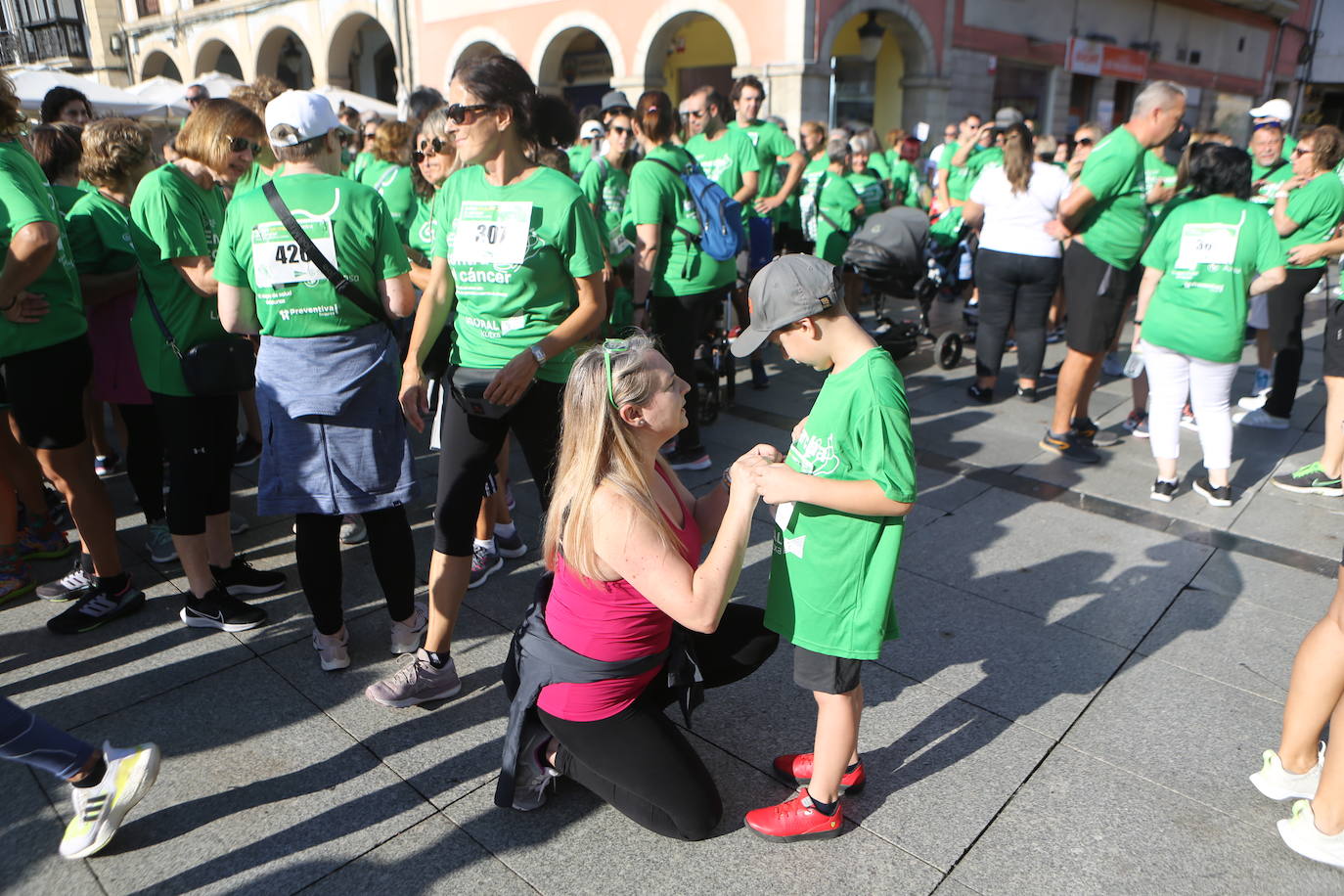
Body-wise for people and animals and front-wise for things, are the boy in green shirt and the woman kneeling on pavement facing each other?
yes

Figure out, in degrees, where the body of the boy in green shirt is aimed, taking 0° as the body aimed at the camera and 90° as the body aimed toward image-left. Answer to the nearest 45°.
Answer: approximately 90°

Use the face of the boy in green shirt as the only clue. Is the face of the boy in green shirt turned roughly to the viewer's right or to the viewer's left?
to the viewer's left

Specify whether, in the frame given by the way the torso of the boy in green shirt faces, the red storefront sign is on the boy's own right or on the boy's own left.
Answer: on the boy's own right

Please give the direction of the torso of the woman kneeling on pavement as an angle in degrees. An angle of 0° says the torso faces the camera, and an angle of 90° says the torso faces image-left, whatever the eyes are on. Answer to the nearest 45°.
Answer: approximately 270°

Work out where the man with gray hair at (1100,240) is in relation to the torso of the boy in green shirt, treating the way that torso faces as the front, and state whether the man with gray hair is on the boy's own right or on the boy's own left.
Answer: on the boy's own right

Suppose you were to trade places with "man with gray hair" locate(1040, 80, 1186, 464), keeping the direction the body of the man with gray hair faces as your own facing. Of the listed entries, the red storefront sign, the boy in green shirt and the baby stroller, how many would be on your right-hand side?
1

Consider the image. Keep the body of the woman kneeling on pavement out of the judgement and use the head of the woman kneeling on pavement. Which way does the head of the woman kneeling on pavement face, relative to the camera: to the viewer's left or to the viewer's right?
to the viewer's right

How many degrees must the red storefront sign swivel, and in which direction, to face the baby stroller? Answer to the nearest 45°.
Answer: approximately 45° to its right

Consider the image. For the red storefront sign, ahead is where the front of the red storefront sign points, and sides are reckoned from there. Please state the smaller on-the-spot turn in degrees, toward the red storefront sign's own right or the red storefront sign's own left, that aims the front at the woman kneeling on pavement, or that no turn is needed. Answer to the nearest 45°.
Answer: approximately 45° to the red storefront sign's own right

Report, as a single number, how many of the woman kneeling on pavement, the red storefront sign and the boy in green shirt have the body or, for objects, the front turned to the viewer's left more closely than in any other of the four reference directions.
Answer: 1
